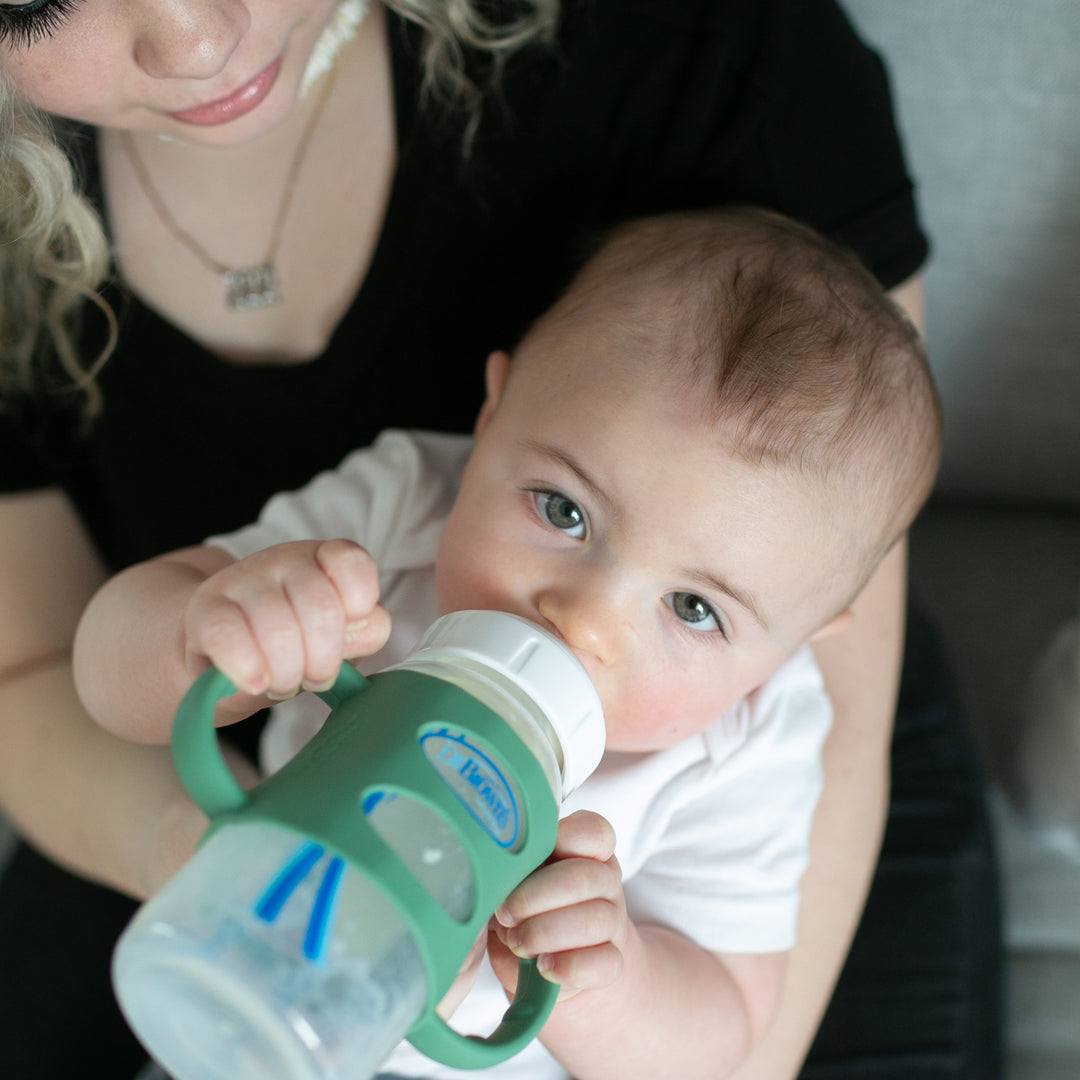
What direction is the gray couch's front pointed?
toward the camera

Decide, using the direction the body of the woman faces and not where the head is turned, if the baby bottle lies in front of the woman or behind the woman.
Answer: in front

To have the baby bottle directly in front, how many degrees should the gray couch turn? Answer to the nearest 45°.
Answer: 0° — it already faces it

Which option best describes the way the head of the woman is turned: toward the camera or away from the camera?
toward the camera

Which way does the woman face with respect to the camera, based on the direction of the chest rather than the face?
toward the camera
